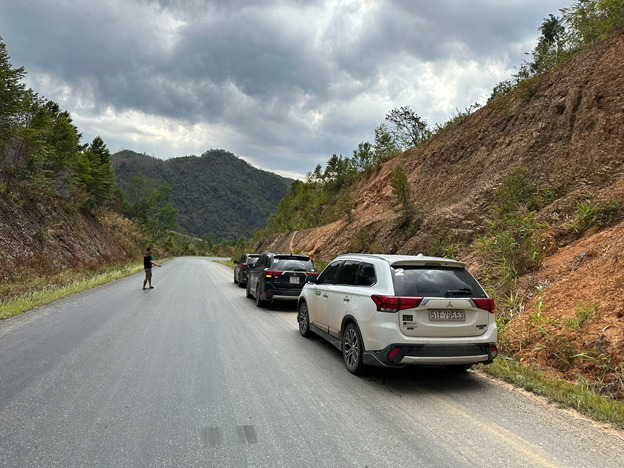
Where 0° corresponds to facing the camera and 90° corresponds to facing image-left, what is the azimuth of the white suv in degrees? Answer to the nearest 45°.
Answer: approximately 135°

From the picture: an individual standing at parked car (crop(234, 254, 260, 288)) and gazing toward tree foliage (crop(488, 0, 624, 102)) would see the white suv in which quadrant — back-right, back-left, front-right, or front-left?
front-right

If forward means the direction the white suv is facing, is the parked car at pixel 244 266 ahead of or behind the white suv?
ahead

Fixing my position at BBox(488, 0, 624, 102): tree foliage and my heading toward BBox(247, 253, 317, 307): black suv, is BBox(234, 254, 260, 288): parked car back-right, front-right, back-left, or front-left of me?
front-right

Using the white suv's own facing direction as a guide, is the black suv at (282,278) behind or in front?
in front

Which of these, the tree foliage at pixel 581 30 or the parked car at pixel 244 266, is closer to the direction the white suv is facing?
the parked car

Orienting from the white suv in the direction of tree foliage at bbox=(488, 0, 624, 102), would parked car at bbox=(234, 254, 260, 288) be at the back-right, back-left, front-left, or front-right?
front-left

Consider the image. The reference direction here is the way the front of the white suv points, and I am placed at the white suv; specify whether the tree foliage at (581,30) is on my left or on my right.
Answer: on my right
